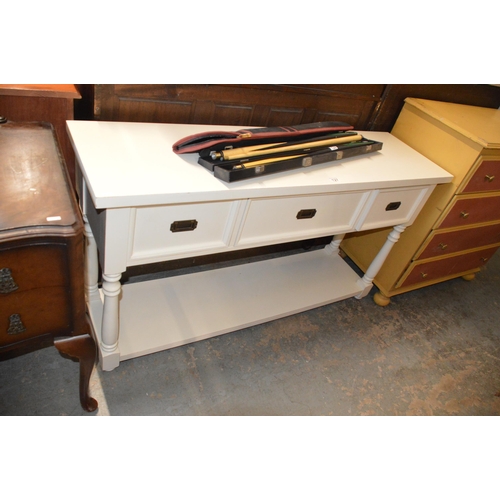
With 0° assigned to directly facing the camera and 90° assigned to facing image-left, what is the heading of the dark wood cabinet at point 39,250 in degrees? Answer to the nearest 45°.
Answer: approximately 0°

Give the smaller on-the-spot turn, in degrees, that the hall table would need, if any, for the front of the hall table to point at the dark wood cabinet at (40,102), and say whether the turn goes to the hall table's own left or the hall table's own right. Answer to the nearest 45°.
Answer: approximately 135° to the hall table's own right

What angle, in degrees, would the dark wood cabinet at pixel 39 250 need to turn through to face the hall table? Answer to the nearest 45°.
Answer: approximately 135° to its left

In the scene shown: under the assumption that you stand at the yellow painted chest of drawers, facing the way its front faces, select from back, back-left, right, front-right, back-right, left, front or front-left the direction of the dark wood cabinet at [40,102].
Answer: right

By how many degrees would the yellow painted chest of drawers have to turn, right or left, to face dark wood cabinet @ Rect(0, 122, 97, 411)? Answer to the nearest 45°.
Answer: approximately 90° to its right

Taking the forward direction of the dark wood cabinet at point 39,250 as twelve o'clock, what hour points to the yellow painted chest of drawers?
The yellow painted chest of drawers is roughly at 9 o'clock from the dark wood cabinet.

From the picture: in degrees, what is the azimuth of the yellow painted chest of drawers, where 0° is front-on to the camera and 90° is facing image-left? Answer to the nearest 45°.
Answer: approximately 315°

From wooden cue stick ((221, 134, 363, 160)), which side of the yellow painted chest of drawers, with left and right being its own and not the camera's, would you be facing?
right
